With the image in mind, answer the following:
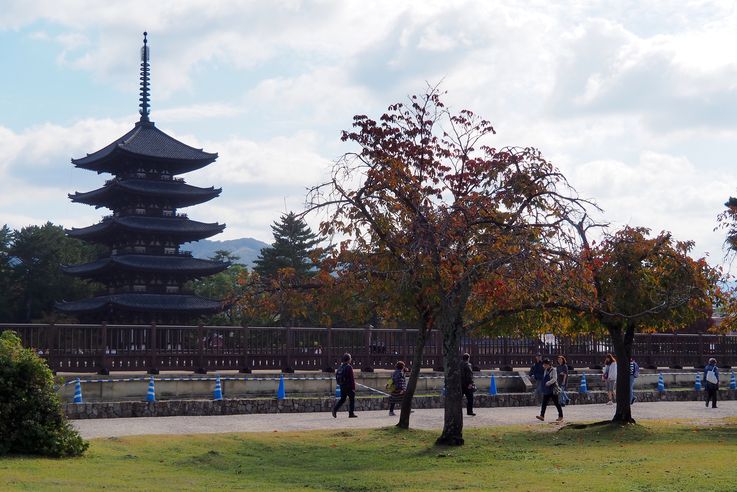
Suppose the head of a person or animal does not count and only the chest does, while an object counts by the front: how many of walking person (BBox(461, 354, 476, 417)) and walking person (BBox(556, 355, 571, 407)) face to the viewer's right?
1

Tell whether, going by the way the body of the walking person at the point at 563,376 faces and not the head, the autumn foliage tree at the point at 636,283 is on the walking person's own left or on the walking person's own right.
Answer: on the walking person's own left

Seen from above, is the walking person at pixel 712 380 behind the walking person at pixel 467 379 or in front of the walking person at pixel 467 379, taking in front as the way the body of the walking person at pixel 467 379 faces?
in front

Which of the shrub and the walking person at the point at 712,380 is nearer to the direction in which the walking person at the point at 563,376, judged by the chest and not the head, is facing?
the shrub

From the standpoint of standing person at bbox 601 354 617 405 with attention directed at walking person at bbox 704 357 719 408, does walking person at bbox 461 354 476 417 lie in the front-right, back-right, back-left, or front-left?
back-right

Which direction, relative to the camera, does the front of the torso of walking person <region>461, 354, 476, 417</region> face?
to the viewer's right

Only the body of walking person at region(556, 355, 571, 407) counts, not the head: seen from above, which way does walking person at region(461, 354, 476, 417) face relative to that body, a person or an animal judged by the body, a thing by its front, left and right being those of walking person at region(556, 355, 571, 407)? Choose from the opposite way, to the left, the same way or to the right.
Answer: the opposite way

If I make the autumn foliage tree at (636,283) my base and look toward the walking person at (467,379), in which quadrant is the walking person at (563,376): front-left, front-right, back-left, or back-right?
front-right

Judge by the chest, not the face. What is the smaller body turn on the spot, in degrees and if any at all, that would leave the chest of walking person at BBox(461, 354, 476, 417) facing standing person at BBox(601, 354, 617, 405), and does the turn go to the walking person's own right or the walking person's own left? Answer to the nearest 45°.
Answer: approximately 45° to the walking person's own left
